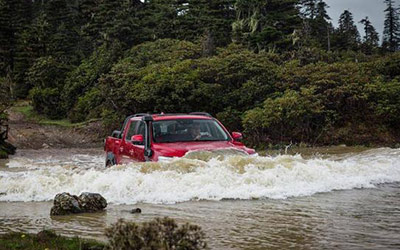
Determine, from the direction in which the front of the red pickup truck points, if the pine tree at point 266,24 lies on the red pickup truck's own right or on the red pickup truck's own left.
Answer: on the red pickup truck's own left

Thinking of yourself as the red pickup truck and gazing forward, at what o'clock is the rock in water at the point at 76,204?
The rock in water is roughly at 2 o'clock from the red pickup truck.

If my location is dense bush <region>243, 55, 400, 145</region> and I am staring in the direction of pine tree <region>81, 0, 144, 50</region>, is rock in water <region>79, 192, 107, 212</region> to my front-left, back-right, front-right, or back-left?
back-left

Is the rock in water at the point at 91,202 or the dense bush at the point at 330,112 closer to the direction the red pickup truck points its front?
the rock in water

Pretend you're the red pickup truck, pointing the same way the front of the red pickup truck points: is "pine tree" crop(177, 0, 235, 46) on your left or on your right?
on your left

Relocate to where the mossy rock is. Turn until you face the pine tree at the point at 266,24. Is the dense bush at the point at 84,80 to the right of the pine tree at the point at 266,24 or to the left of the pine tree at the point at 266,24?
left

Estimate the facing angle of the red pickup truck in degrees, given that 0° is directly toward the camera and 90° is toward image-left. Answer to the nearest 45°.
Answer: approximately 315°
